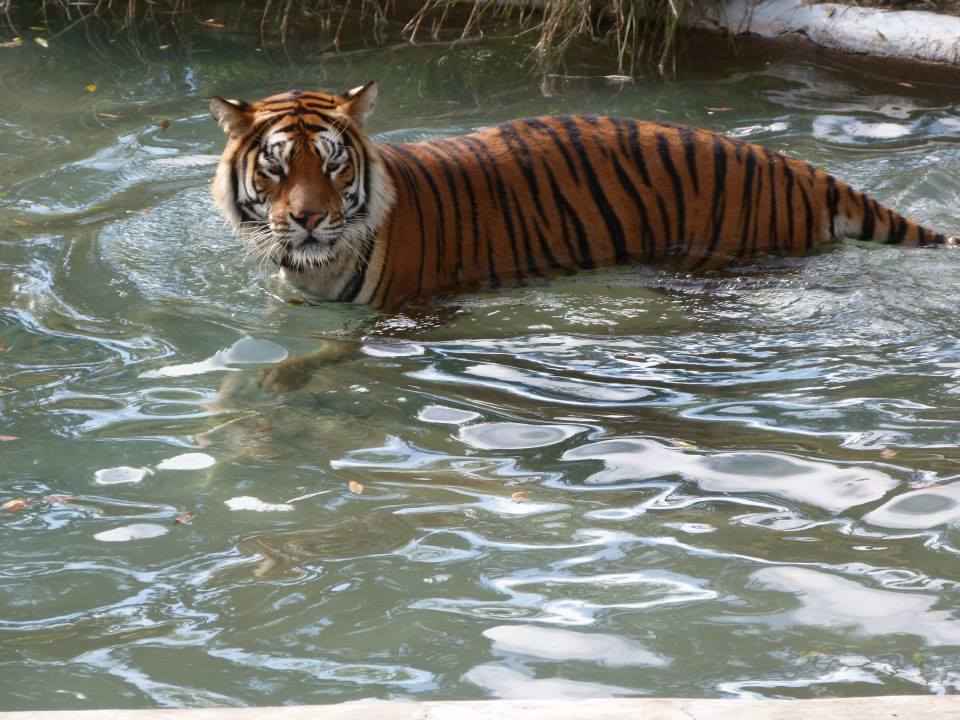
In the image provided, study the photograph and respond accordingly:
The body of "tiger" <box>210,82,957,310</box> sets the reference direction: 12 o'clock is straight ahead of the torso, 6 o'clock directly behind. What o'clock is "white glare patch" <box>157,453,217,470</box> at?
The white glare patch is roughly at 10 o'clock from the tiger.

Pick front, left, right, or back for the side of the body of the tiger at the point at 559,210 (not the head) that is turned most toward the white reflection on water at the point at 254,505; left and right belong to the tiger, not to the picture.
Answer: left

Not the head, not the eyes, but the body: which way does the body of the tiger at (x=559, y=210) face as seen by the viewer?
to the viewer's left

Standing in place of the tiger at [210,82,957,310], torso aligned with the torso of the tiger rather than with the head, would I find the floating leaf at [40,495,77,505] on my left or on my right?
on my left
